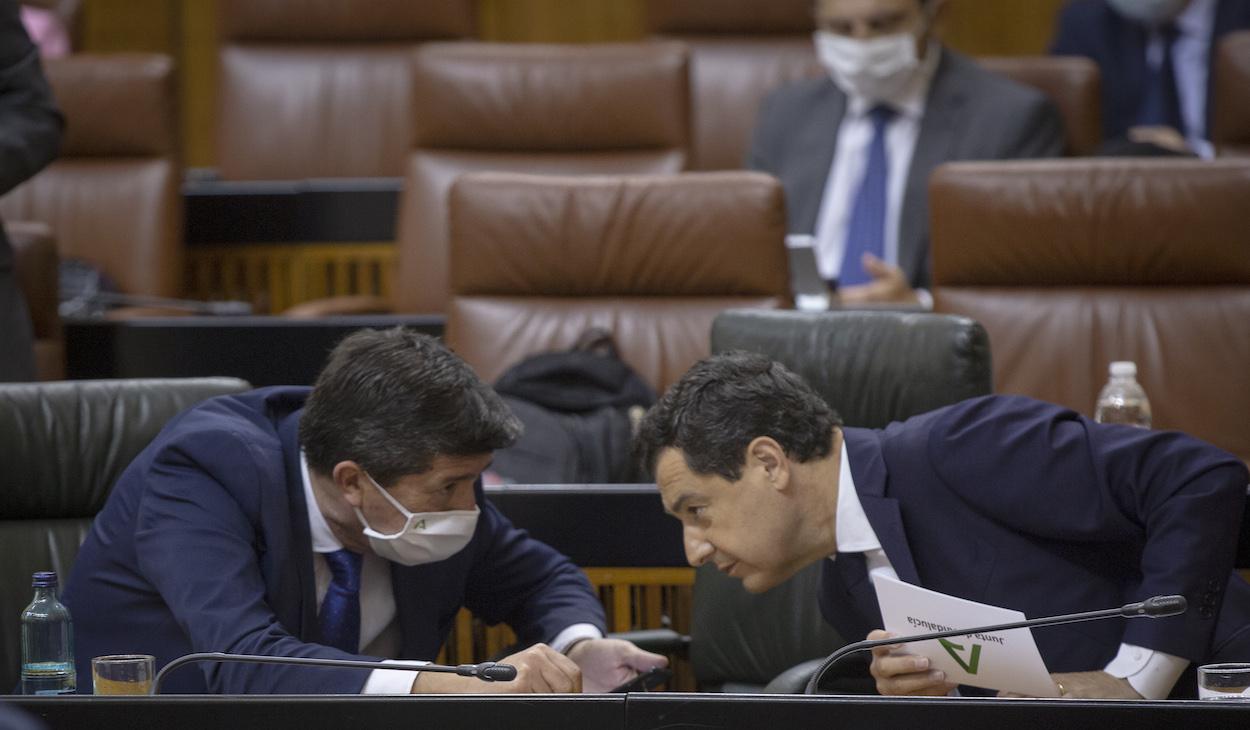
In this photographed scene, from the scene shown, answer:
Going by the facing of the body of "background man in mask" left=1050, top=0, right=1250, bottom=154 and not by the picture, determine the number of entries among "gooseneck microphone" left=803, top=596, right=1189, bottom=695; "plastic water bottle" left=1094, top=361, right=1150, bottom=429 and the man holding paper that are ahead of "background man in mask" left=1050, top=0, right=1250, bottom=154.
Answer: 3

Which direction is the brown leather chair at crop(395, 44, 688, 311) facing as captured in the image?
toward the camera

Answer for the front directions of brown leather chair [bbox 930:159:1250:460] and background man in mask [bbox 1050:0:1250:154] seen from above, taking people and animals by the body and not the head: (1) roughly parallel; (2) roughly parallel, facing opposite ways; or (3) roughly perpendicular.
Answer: roughly parallel

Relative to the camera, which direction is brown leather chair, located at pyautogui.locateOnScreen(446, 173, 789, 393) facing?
toward the camera

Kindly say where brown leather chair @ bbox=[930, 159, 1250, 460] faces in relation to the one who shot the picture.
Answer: facing the viewer

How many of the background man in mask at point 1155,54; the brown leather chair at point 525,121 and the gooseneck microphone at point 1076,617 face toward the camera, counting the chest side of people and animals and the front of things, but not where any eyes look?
2

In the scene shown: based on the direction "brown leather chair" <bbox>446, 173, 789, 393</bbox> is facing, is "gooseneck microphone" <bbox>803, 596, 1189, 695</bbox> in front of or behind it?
in front

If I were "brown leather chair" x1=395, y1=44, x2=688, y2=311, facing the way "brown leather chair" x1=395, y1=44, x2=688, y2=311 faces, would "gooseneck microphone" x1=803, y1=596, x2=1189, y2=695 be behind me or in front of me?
in front

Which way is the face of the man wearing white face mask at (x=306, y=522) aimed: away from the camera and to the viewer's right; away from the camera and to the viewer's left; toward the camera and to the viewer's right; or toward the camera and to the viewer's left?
toward the camera and to the viewer's right

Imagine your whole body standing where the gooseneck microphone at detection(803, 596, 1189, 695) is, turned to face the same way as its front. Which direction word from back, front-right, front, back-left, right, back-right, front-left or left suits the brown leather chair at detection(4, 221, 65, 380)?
back-left

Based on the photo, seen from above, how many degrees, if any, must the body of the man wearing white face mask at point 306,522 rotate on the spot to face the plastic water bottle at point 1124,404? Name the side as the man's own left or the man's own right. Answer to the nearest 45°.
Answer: approximately 90° to the man's own left

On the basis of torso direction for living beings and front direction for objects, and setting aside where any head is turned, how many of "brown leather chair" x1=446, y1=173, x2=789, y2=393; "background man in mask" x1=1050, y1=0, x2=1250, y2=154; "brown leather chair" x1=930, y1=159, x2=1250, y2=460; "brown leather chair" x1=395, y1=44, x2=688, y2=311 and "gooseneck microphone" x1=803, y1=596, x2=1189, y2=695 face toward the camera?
4

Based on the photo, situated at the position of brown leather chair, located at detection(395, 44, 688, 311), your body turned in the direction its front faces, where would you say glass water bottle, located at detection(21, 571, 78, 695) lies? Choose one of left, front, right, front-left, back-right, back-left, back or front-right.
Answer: front

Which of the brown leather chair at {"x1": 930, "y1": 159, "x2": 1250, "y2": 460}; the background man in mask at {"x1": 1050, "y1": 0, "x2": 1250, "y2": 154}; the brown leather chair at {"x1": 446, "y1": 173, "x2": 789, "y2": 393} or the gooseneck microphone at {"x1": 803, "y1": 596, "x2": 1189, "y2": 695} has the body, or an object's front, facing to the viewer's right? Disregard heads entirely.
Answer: the gooseneck microphone

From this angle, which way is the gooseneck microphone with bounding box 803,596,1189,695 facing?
to the viewer's right

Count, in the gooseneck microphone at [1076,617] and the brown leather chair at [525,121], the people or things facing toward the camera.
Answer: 1
